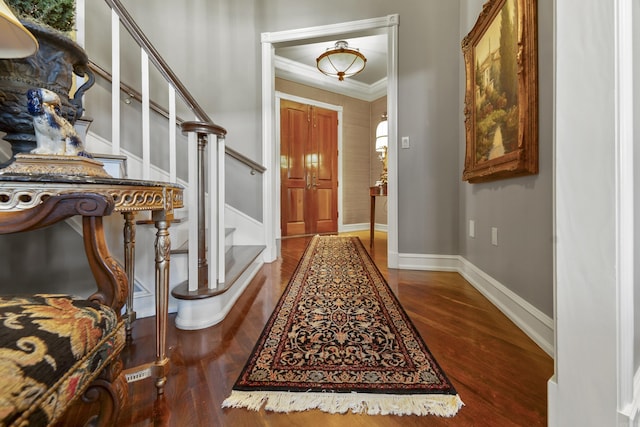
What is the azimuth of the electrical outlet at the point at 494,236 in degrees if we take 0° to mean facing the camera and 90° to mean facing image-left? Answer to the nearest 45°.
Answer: approximately 45°

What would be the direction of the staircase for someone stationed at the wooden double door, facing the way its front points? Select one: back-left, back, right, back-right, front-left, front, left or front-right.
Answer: front-right

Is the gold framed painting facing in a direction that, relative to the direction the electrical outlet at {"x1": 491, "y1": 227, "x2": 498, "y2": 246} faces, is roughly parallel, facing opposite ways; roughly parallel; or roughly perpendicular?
roughly parallel

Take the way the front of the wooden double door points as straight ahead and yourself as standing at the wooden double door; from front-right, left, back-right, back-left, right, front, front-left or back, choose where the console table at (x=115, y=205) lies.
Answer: front-right

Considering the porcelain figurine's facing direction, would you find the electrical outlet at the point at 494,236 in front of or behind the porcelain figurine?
behind

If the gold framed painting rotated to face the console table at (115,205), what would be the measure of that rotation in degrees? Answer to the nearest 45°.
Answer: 0° — it already faces it

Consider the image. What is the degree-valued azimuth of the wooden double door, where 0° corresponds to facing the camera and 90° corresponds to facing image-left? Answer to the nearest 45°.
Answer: approximately 315°

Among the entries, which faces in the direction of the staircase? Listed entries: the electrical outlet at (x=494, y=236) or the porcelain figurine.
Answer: the electrical outlet

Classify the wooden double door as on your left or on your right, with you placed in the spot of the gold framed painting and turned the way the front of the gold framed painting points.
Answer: on your right

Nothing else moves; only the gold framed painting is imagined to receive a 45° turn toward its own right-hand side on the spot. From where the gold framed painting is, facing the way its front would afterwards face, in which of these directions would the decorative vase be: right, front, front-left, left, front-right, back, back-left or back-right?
front-left
